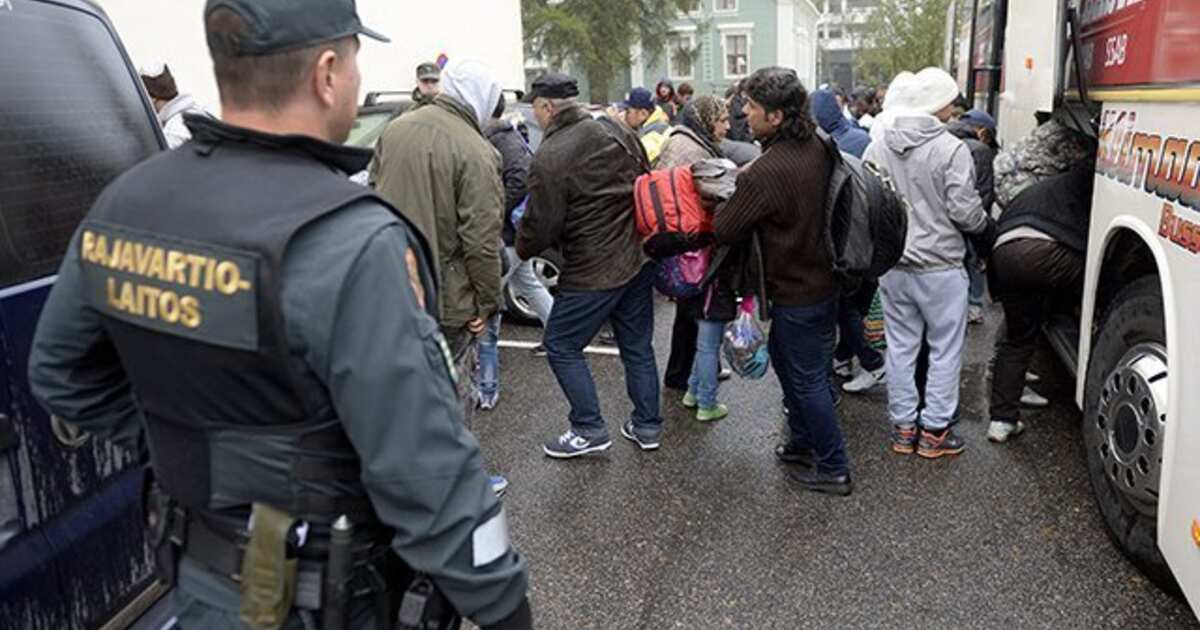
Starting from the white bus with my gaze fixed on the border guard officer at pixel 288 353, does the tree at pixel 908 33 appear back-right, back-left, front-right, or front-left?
back-right

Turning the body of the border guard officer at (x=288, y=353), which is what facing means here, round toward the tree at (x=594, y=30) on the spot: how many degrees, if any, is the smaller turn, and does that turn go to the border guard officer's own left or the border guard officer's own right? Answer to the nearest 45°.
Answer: approximately 45° to the border guard officer's own left

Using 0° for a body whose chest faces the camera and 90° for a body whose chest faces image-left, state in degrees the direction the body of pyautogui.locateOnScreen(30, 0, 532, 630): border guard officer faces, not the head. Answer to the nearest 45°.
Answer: approximately 225°

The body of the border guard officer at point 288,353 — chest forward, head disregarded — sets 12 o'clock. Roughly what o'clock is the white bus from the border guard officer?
The white bus is roughly at 1 o'clock from the border guard officer.

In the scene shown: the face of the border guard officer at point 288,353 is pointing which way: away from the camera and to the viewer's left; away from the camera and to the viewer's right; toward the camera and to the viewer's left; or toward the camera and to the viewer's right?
away from the camera and to the viewer's right

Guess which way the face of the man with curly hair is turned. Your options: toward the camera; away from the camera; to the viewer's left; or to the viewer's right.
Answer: to the viewer's left

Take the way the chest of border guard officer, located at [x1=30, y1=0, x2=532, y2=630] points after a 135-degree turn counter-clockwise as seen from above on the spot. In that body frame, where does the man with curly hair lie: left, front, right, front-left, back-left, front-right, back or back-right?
back-right

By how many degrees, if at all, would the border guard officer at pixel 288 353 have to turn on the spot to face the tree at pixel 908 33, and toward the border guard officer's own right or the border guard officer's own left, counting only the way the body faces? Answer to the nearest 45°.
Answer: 0° — they already face it
